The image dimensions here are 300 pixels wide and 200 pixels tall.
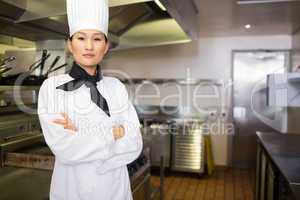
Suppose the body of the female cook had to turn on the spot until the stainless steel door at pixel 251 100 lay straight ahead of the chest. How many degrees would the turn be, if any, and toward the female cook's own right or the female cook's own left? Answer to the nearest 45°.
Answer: approximately 135° to the female cook's own left

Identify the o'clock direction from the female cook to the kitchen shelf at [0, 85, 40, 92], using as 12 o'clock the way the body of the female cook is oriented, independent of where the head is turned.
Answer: The kitchen shelf is roughly at 5 o'clock from the female cook.

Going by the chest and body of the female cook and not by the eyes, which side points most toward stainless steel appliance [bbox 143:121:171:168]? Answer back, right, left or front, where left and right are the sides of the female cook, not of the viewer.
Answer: back

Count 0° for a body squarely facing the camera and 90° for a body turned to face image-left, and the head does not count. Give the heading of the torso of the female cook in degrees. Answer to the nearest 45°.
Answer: approximately 0°

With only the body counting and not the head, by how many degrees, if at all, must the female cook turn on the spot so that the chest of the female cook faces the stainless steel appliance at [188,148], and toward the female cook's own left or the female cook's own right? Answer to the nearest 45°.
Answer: approximately 135° to the female cook's own left

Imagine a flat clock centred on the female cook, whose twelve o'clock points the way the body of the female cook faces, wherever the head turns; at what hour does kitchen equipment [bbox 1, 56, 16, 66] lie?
The kitchen equipment is roughly at 5 o'clock from the female cook.

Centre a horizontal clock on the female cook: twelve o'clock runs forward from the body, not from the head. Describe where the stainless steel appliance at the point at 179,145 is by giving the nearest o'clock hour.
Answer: The stainless steel appliance is roughly at 7 o'clock from the female cook.
